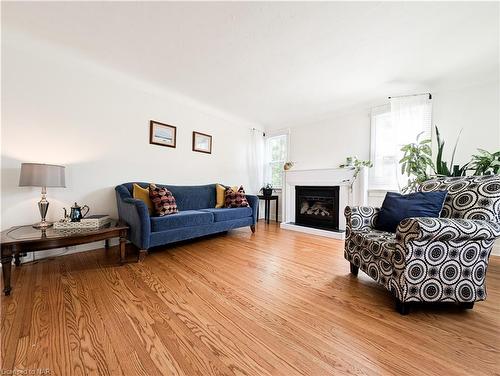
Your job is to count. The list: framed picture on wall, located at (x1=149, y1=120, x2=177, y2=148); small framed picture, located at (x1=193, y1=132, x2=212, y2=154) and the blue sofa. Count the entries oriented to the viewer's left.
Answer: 0

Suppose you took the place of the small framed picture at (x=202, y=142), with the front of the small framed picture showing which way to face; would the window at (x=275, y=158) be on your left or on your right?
on your left

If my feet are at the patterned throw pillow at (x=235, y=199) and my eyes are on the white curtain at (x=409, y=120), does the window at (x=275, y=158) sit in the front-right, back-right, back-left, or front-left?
front-left

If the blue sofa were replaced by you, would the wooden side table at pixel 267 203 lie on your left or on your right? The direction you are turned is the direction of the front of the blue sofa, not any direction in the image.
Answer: on your left

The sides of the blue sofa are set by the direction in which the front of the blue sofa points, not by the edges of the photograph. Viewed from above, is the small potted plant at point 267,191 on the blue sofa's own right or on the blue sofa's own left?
on the blue sofa's own left

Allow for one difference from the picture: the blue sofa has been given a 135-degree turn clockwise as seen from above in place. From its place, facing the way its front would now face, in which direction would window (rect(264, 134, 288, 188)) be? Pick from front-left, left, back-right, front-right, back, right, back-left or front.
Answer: back-right

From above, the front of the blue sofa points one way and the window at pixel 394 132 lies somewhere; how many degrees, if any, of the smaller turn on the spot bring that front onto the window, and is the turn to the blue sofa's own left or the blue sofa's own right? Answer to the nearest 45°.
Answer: approximately 45° to the blue sofa's own left

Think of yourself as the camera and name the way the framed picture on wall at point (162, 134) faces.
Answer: facing the viewer and to the right of the viewer

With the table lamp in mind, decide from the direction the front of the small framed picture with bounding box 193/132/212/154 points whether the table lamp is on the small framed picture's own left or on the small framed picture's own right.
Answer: on the small framed picture's own right

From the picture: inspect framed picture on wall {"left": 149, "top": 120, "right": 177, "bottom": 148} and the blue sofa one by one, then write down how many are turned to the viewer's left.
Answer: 0

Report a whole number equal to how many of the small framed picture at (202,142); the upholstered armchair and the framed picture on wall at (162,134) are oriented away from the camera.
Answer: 0

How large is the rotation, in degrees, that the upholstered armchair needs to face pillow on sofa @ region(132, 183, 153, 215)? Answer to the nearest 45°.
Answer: approximately 45° to its right

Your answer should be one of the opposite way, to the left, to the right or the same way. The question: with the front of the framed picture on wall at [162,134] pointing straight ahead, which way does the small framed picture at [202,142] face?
the same way

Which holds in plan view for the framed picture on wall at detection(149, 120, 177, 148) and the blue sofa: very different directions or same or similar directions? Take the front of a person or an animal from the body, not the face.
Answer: same or similar directions

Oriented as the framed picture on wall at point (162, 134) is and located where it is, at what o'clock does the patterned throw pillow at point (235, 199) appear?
The patterned throw pillow is roughly at 11 o'clock from the framed picture on wall.

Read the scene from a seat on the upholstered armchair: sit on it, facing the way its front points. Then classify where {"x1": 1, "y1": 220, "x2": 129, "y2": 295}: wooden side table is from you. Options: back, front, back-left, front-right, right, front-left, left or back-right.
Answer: front

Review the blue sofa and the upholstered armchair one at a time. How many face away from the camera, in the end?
0

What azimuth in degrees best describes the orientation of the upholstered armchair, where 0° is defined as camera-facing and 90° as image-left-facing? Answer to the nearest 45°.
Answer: approximately 45°

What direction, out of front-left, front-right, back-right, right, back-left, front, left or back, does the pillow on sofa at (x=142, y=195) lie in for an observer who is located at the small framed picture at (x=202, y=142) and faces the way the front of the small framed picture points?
right

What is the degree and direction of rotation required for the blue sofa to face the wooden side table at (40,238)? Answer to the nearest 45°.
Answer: approximately 90° to its right
